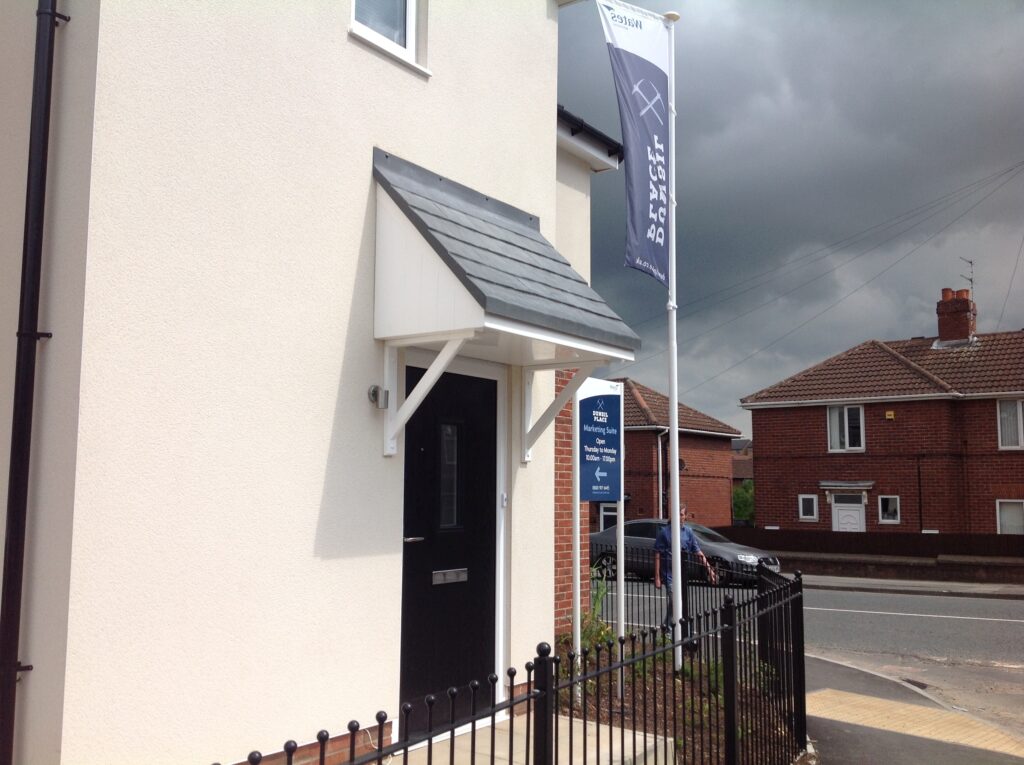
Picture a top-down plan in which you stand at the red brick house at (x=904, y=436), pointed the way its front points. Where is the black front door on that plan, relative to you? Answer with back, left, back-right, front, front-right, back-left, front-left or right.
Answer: front

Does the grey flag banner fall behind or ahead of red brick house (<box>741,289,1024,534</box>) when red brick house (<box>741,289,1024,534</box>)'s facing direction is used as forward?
ahead

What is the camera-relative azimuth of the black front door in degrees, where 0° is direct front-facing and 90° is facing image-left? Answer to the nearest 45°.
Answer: approximately 315°

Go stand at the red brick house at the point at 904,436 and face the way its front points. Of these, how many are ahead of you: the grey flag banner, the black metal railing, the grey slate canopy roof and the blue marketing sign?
4

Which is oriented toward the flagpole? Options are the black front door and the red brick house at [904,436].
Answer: the red brick house

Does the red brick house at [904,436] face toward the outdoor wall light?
yes

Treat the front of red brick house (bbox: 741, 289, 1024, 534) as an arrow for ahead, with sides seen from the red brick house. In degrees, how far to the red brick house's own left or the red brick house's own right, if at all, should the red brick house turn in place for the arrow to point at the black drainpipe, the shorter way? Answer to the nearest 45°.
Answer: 0° — it already faces it

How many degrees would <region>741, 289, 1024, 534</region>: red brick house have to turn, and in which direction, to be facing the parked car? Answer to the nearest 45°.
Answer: approximately 45° to its right

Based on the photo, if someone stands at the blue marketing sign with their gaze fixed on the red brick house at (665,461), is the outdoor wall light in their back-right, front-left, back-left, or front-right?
back-left

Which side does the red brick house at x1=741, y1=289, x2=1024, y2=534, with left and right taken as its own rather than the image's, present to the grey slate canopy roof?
front

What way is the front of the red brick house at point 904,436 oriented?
toward the camera

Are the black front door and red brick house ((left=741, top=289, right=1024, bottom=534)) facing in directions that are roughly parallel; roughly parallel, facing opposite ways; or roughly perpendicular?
roughly perpendicular
